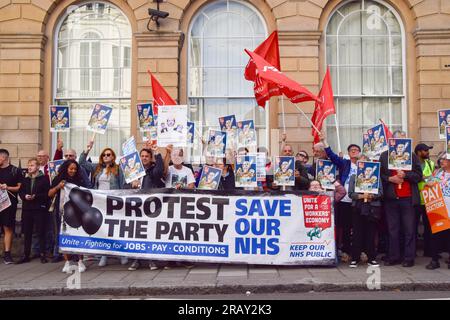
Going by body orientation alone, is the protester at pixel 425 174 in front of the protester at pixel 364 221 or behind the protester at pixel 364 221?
behind

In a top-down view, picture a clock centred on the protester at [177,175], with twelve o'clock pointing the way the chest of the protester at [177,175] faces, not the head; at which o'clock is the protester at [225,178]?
the protester at [225,178] is roughly at 9 o'clock from the protester at [177,175].

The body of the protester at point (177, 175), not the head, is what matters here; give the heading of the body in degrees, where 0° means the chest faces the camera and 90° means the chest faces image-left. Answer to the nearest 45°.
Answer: approximately 0°

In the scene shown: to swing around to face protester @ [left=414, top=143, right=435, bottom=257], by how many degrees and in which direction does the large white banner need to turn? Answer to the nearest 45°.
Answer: approximately 90° to its left

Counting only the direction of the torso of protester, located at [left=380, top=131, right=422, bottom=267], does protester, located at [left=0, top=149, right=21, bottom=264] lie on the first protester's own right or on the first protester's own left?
on the first protester's own right

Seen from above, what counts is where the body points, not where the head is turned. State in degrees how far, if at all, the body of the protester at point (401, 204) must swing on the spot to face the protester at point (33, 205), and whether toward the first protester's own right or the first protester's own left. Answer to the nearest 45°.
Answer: approximately 90° to the first protester's own right

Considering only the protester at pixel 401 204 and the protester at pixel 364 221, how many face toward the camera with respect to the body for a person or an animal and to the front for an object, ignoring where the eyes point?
2

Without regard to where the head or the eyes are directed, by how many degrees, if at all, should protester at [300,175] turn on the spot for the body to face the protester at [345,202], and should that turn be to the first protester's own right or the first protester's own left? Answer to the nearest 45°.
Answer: approximately 90° to the first protester's own left
